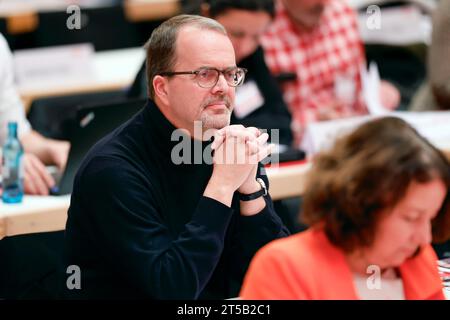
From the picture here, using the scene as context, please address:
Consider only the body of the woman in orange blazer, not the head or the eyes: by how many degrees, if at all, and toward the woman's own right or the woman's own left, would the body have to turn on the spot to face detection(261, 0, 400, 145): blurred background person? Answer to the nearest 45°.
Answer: approximately 135° to the woman's own left

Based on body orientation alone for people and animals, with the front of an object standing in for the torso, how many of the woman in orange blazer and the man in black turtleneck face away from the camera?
0

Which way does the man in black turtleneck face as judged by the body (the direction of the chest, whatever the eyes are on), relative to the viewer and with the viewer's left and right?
facing the viewer and to the right of the viewer

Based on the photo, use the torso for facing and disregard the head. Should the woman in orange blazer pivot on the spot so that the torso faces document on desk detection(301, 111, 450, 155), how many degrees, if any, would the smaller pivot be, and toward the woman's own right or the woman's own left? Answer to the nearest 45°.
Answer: approximately 135° to the woman's own left

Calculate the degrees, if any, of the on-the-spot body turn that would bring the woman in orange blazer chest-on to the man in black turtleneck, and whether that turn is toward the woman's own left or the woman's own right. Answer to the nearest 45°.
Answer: approximately 180°

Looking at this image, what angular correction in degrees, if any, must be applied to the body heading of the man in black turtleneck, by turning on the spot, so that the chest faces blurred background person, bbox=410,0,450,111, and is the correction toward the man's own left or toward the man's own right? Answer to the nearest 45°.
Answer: approximately 90° to the man's own left

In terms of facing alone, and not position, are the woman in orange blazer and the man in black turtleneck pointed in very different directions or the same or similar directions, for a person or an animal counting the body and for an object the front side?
same or similar directions

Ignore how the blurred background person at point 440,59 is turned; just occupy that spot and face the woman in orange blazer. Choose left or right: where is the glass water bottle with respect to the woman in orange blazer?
right
